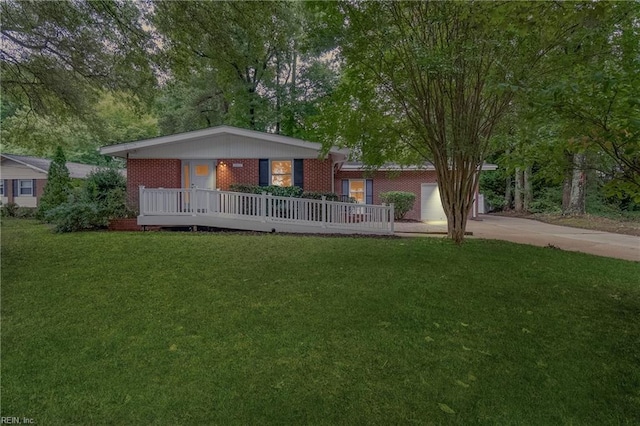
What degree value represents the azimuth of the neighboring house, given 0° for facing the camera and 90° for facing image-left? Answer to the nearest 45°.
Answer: approximately 0°

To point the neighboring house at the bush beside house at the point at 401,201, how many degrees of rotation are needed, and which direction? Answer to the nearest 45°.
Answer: approximately 45° to its left

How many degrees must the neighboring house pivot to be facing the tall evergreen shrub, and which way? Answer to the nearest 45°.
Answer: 0° — it already faces it

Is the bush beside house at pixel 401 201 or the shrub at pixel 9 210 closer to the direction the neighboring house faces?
the shrub

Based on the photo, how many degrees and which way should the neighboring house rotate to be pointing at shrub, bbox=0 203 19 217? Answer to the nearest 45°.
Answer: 0° — it already faces it

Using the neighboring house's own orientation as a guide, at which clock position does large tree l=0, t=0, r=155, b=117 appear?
The large tree is roughly at 12 o'clock from the neighboring house.

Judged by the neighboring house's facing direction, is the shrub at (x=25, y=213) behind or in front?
in front

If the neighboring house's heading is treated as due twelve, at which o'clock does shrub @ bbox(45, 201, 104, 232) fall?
The shrub is roughly at 12 o'clock from the neighboring house.

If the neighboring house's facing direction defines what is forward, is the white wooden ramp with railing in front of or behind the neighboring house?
in front
